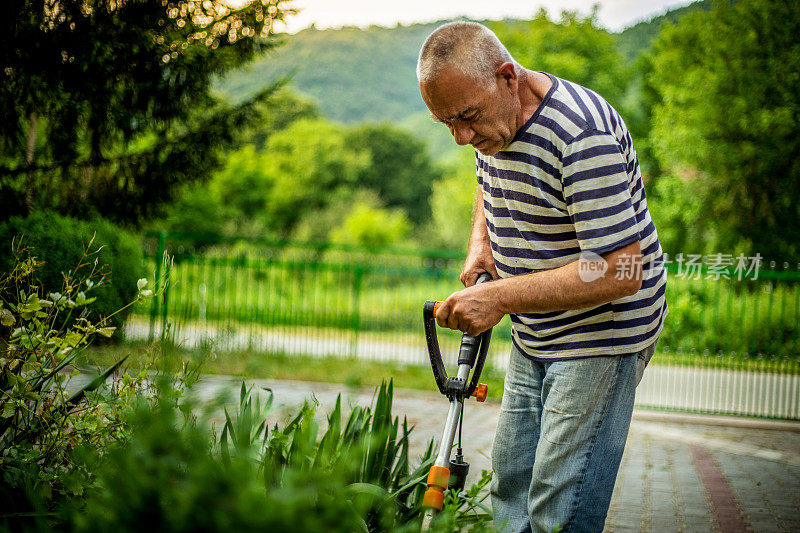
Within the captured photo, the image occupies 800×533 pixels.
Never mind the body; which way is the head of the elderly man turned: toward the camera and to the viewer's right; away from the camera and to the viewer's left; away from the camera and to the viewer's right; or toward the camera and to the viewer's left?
toward the camera and to the viewer's left

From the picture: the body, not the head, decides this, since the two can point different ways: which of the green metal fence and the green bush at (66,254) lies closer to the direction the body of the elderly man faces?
the green bush

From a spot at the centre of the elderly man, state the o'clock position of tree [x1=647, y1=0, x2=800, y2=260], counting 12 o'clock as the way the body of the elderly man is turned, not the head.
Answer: The tree is roughly at 5 o'clock from the elderly man.

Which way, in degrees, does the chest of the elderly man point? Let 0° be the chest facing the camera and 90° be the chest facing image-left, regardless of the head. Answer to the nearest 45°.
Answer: approximately 45°

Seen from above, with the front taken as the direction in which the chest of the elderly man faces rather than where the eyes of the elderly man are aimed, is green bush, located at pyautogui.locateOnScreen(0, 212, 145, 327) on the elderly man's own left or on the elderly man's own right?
on the elderly man's own right

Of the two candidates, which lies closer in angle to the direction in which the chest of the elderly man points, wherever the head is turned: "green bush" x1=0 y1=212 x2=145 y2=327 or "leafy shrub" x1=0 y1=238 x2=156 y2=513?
the leafy shrub

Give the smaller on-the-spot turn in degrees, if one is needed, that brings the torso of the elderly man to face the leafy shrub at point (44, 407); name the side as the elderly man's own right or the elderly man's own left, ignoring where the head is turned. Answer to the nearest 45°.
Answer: approximately 45° to the elderly man's own right

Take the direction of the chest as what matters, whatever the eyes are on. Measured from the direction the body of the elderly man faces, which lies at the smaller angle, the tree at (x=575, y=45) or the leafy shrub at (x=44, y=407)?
the leafy shrub

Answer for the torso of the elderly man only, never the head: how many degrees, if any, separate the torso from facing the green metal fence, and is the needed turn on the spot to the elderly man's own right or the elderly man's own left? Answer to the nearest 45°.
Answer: approximately 135° to the elderly man's own right

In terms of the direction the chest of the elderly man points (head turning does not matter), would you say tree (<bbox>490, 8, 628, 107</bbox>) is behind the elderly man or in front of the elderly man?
behind

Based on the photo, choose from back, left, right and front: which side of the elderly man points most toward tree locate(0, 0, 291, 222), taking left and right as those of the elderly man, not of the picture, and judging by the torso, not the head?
right

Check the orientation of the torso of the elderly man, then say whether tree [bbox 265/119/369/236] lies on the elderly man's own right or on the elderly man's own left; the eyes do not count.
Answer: on the elderly man's own right
